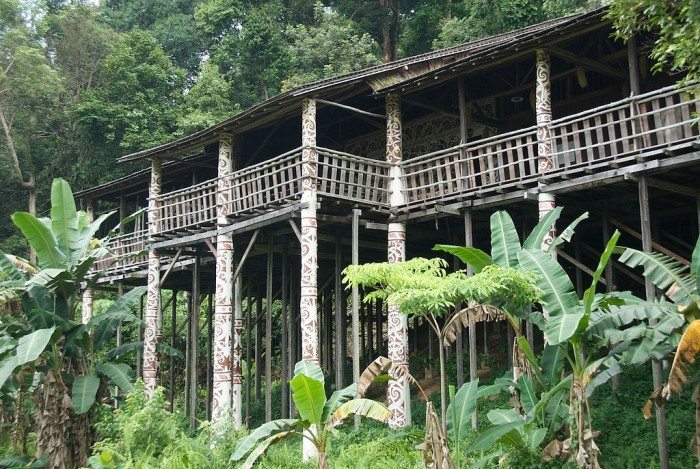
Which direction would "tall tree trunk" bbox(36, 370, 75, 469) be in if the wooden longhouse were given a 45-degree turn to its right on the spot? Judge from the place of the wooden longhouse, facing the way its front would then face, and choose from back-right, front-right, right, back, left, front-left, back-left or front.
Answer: front

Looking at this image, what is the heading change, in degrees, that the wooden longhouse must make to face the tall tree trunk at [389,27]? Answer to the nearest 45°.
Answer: approximately 135° to its right

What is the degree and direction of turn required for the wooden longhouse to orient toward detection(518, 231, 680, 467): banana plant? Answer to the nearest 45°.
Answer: approximately 45° to its left

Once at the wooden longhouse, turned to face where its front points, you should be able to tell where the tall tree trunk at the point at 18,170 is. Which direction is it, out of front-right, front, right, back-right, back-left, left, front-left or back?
right

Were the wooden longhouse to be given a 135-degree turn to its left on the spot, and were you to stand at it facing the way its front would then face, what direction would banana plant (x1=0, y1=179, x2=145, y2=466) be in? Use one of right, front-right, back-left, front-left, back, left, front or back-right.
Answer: back

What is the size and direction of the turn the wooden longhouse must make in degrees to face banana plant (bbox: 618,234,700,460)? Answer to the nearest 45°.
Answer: approximately 90° to its left

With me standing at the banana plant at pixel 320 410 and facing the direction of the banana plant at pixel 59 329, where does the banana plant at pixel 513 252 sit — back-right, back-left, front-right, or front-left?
back-right

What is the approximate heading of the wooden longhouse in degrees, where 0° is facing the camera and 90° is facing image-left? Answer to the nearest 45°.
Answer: approximately 45°

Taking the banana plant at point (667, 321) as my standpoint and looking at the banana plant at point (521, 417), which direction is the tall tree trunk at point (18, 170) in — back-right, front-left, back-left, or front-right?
front-right
